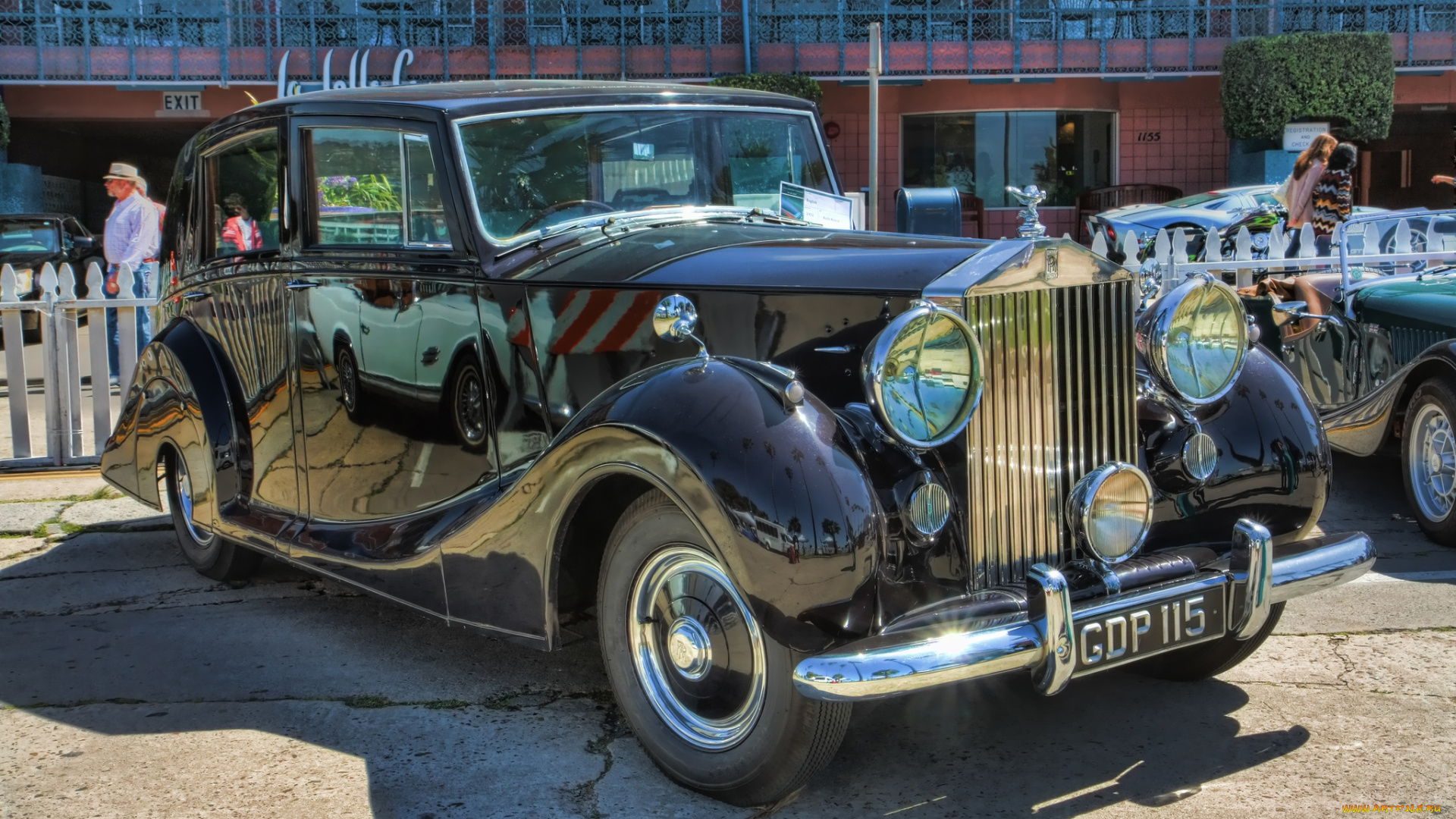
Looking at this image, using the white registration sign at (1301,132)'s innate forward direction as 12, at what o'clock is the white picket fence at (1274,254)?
The white picket fence is roughly at 12 o'clock from the white registration sign.

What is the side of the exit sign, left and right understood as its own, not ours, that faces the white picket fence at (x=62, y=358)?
front

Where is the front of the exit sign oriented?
toward the camera

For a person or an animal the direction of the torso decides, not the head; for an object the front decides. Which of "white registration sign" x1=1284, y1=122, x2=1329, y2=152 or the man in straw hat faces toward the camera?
the white registration sign

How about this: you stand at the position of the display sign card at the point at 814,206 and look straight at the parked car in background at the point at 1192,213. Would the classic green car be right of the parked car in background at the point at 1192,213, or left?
right

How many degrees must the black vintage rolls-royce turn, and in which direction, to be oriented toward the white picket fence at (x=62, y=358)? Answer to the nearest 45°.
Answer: approximately 180°

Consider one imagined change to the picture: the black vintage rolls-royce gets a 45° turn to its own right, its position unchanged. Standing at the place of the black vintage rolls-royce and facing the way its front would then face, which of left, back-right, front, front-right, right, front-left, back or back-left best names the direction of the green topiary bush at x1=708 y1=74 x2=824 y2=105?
back

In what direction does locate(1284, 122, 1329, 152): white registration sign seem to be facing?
toward the camera

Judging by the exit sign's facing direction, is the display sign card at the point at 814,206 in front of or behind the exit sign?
in front

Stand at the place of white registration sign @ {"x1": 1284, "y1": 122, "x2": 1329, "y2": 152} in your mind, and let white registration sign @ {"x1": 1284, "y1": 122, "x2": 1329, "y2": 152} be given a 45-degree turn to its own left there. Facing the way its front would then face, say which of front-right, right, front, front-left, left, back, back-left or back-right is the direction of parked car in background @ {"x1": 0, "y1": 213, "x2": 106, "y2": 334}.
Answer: right

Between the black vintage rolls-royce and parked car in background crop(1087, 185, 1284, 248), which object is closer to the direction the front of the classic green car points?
the black vintage rolls-royce

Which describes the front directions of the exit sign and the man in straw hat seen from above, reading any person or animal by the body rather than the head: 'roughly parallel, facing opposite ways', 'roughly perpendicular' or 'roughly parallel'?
roughly perpendicular
